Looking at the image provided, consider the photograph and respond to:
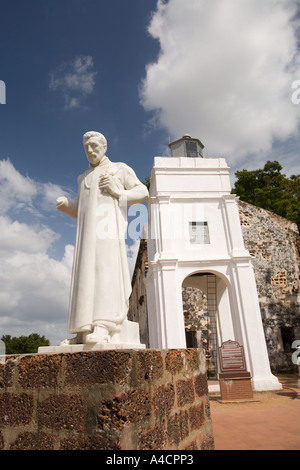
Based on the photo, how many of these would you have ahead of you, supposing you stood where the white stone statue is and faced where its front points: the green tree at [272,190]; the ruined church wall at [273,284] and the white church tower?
0

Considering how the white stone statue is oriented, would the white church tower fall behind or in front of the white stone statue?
behind

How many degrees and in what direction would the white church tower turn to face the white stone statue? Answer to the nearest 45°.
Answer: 0° — it already faces it

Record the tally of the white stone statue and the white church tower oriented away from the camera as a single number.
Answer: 0

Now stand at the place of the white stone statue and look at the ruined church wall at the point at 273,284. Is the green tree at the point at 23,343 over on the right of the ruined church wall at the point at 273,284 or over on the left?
left

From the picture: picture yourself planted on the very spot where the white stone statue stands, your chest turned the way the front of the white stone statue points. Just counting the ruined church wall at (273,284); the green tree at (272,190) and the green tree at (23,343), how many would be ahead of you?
0

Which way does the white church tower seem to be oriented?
toward the camera

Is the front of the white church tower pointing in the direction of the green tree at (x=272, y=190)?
no

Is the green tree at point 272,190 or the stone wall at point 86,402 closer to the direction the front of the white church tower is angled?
the stone wall

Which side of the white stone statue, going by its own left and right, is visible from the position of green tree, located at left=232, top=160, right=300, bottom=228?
back

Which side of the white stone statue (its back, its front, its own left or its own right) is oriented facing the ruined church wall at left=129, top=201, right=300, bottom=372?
back

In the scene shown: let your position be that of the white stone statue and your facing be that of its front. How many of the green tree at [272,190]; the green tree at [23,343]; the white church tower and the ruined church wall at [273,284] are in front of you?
0

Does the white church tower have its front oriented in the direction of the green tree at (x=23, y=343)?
no

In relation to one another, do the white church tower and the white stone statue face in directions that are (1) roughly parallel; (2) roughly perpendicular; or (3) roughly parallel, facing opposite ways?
roughly parallel

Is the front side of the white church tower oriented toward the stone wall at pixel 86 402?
yes
